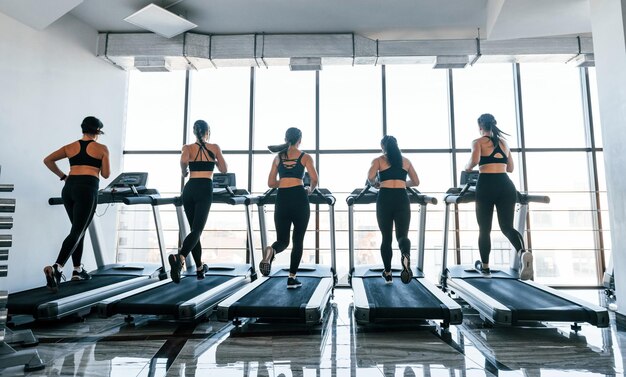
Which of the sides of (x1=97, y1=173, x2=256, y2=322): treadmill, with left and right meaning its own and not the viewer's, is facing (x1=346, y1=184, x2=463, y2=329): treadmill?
right

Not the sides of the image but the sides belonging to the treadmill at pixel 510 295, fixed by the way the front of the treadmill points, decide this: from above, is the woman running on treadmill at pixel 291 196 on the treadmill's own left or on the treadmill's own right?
on the treadmill's own left

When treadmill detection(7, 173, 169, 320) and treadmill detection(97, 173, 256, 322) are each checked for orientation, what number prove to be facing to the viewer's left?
0

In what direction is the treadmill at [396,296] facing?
away from the camera

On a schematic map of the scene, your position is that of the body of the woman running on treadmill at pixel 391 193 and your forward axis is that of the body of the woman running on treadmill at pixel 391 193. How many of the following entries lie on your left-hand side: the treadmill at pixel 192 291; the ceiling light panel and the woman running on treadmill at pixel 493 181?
2

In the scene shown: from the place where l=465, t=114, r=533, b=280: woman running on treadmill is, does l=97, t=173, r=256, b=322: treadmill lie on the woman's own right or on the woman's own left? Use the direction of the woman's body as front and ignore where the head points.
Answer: on the woman's own left

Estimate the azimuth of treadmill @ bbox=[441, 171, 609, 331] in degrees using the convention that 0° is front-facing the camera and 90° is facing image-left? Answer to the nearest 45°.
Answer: approximately 135°

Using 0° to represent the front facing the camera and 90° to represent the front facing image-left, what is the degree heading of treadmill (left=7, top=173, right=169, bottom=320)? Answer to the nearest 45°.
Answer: approximately 225°

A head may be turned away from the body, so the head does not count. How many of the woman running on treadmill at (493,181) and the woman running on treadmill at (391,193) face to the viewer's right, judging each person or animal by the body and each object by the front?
0

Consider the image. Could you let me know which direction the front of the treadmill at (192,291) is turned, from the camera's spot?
facing away from the viewer and to the right of the viewer

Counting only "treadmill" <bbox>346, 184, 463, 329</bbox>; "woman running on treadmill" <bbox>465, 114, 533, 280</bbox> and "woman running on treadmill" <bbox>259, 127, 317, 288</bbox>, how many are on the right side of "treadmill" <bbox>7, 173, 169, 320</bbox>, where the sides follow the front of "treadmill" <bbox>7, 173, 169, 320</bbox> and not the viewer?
3

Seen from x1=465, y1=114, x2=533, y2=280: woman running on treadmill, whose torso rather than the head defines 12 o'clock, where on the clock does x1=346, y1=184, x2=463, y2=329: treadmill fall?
The treadmill is roughly at 9 o'clock from the woman running on treadmill.

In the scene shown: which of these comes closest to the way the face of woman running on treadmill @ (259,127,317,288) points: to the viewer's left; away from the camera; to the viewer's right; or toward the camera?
away from the camera

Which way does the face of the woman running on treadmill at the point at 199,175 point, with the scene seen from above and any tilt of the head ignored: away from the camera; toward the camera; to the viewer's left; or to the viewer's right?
away from the camera

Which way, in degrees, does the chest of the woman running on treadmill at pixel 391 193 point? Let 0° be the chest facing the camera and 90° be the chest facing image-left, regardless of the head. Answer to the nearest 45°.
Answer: approximately 180°

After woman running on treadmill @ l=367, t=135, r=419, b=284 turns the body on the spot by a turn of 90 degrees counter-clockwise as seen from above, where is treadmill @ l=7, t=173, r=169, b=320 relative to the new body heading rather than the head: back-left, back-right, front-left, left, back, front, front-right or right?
front
